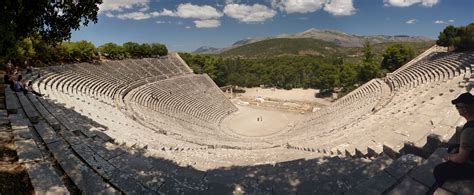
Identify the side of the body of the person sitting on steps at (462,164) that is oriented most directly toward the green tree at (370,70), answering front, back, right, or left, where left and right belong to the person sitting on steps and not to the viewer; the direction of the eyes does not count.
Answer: right

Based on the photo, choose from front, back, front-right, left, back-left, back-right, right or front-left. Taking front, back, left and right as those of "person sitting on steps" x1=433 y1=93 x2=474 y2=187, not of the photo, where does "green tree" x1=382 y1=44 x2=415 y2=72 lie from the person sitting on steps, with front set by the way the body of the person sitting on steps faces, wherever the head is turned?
right

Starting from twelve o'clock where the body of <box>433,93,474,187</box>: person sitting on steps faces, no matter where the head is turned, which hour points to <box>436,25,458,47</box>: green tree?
The green tree is roughly at 3 o'clock from the person sitting on steps.

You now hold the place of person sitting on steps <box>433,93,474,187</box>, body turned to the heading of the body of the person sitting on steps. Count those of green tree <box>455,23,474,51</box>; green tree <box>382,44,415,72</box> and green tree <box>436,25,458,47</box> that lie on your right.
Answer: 3

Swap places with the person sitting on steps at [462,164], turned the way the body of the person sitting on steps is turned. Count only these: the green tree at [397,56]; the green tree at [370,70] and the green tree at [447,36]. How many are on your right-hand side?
3

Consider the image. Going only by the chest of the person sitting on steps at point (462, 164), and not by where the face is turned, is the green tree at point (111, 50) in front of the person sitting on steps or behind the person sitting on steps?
in front

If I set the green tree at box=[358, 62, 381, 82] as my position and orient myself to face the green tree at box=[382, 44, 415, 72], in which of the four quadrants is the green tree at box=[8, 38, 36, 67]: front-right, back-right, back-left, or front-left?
back-right

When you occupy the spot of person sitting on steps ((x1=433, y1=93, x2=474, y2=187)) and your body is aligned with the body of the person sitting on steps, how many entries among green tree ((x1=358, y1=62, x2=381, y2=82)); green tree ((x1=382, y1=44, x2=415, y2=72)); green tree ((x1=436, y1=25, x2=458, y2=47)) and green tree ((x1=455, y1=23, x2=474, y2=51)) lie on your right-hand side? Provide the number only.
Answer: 4

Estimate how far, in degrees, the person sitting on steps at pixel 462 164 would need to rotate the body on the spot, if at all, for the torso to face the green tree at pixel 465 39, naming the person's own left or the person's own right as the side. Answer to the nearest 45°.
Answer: approximately 90° to the person's own right

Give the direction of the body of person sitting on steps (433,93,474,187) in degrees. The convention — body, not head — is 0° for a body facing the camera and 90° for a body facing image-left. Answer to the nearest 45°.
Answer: approximately 90°
